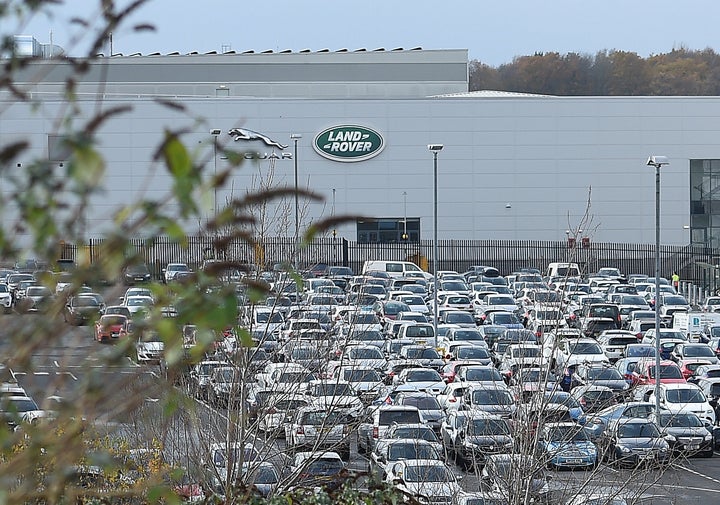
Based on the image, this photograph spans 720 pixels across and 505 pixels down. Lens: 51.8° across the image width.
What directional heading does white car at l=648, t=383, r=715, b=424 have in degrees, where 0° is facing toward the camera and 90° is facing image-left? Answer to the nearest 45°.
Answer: approximately 315°

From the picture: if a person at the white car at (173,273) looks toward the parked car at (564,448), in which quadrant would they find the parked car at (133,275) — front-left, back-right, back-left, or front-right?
back-right

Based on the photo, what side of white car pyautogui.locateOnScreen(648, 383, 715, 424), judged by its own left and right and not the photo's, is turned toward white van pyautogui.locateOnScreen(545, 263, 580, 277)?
back

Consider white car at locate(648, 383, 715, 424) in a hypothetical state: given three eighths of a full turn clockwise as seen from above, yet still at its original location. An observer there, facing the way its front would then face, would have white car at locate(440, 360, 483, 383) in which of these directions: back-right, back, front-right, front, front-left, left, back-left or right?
front

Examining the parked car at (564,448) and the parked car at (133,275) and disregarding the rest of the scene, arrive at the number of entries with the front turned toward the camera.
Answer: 2

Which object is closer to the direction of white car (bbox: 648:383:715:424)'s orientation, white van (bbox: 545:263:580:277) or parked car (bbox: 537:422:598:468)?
the parked car

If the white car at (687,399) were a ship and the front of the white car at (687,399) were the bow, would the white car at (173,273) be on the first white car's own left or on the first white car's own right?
on the first white car's own right

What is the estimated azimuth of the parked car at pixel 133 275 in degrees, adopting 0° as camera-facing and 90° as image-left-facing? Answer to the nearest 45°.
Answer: approximately 0°

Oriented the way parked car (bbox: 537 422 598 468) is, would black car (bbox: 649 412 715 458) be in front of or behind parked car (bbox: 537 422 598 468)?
behind

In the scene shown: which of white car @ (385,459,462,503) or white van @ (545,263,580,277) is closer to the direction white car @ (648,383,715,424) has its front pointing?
the white car

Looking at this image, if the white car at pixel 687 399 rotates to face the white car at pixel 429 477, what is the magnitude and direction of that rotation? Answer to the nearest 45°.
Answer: approximately 45° to its right

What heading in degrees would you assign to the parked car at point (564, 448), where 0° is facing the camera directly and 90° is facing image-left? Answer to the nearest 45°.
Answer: approximately 0°
